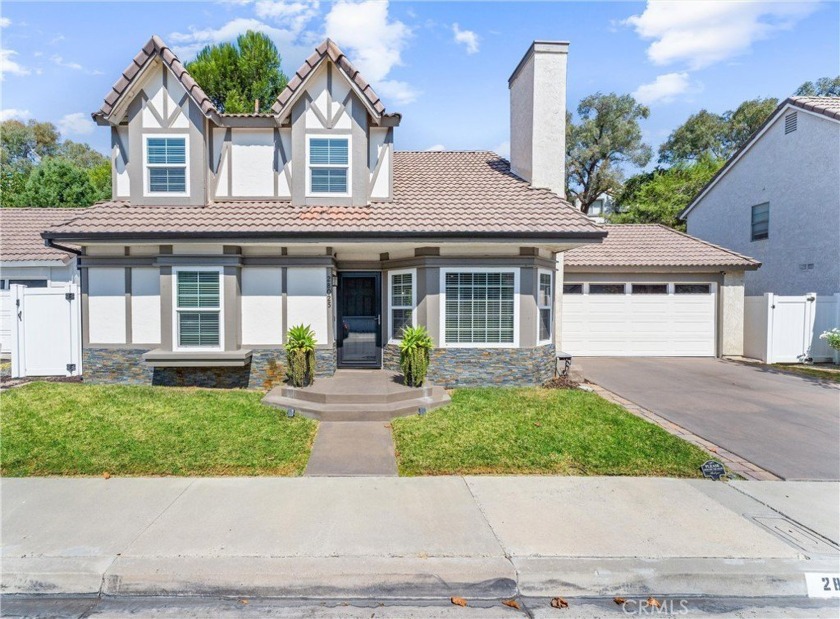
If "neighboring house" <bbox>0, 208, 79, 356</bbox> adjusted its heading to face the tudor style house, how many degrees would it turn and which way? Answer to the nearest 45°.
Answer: approximately 45° to its left

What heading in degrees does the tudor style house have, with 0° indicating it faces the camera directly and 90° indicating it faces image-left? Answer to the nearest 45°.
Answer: approximately 0°

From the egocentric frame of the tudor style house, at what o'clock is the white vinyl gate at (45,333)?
The white vinyl gate is roughly at 3 o'clock from the tudor style house.

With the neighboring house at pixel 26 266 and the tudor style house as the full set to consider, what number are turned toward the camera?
2

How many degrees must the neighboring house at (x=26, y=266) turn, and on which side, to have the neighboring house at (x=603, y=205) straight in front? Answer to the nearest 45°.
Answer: approximately 90° to its left

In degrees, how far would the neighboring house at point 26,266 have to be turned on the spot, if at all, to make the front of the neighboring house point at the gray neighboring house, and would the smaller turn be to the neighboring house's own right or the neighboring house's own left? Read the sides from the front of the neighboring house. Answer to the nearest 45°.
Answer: approximately 45° to the neighboring house's own left

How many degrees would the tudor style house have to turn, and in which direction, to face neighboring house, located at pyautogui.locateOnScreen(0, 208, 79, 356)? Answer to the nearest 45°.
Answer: approximately 135° to its right

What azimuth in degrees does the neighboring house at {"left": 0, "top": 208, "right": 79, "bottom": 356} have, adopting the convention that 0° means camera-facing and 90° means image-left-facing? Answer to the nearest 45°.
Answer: approximately 0°

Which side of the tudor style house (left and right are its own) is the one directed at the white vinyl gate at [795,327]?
left

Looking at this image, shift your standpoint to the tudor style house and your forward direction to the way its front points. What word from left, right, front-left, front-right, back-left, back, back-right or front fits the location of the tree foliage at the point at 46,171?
back-right
